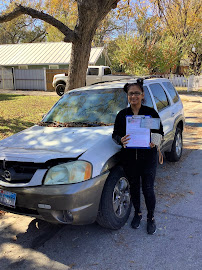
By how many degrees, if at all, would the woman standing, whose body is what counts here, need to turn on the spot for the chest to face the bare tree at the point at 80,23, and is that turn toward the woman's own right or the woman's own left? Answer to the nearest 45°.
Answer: approximately 180°

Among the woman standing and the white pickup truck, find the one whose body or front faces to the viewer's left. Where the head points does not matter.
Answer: the white pickup truck

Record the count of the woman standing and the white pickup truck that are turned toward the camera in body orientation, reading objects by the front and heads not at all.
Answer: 1

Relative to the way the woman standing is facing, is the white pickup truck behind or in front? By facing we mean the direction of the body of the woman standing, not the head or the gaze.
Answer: behind

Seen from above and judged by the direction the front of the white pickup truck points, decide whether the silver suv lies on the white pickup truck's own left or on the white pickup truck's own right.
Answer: on the white pickup truck's own left

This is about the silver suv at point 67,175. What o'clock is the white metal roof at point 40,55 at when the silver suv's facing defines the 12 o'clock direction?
The white metal roof is roughly at 4 o'clock from the silver suv.

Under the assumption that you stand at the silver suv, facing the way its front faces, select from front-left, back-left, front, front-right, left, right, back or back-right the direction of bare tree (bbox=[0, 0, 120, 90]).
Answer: back-right

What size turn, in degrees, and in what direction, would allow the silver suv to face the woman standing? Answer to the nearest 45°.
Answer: approximately 135° to its left

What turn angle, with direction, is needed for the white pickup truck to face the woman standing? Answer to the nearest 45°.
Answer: approximately 90° to its left

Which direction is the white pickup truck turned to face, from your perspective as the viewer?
facing to the left of the viewer

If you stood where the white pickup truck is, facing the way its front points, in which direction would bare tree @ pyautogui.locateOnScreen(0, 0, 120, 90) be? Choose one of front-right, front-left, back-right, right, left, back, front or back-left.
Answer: left

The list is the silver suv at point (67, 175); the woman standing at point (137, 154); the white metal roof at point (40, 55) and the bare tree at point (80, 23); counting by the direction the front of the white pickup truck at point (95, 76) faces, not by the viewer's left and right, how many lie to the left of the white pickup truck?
3

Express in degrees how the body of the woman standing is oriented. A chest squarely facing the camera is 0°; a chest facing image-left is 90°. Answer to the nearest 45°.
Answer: approximately 0°
